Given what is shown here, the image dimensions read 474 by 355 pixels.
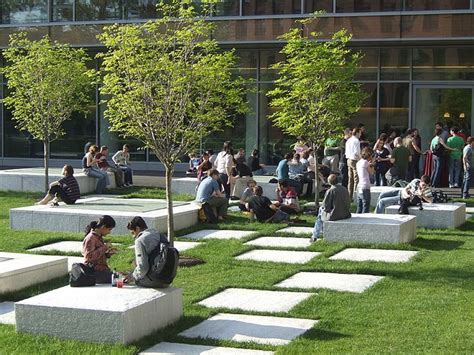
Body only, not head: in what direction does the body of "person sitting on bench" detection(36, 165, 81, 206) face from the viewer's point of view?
to the viewer's left

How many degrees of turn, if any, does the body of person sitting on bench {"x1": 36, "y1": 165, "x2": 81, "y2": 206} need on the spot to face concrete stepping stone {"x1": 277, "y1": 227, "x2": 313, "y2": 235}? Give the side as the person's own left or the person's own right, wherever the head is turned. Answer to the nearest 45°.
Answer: approximately 135° to the person's own left

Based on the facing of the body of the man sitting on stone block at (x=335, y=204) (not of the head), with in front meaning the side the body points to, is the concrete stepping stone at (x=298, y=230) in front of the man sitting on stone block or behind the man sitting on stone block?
in front

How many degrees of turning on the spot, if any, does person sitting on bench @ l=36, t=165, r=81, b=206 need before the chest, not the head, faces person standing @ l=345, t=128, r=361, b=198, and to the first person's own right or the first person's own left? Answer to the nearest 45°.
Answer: approximately 180°

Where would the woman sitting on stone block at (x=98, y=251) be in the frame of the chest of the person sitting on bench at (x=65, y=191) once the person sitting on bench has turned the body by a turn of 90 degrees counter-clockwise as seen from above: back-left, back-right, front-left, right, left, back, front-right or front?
front

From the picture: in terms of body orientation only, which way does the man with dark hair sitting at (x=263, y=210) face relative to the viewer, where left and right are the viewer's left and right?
facing away from the viewer and to the right of the viewer

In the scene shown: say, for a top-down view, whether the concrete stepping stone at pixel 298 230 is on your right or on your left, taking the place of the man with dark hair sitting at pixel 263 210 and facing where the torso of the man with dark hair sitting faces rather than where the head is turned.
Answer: on your right
